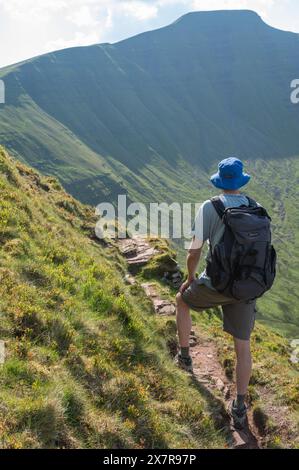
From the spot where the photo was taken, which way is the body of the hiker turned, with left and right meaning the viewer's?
facing away from the viewer and to the left of the viewer
